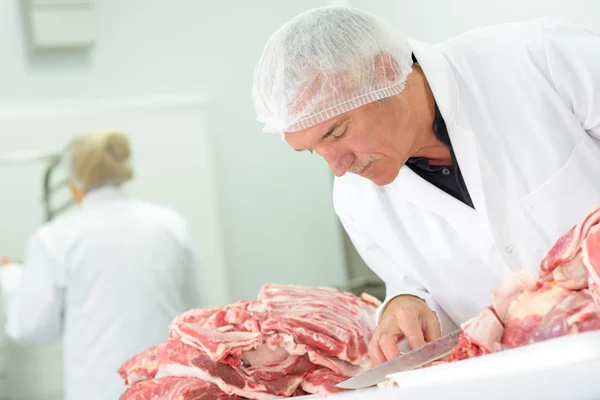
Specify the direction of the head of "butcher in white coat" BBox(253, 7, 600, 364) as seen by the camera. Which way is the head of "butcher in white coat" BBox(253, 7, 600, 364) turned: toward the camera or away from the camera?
toward the camera

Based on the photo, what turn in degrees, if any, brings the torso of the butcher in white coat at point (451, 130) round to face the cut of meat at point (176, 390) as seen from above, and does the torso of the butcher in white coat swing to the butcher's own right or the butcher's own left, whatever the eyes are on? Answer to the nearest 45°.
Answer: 0° — they already face it

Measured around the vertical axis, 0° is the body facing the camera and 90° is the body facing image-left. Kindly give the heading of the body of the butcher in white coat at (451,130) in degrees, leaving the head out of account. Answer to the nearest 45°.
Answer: approximately 45°

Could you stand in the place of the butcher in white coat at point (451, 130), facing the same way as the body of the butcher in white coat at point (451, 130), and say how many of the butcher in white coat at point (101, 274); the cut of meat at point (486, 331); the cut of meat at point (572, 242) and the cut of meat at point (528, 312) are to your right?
1

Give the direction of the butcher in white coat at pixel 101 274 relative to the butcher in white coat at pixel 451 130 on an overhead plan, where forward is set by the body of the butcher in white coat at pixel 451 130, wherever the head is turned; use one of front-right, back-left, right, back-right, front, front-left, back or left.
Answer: right

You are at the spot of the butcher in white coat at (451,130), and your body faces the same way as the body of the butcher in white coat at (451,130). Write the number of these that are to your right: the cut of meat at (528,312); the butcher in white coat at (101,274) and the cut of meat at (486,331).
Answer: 1

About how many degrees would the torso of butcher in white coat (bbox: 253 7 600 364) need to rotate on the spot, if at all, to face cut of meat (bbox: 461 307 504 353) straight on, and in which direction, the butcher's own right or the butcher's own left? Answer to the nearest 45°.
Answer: approximately 45° to the butcher's own left

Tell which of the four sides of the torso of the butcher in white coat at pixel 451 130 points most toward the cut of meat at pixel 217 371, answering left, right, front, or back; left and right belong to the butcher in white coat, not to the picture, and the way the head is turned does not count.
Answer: front

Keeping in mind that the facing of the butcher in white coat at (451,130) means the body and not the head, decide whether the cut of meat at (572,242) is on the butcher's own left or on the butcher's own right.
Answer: on the butcher's own left
